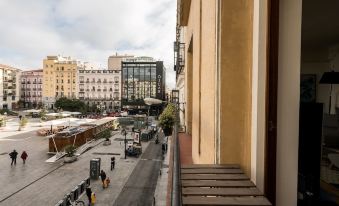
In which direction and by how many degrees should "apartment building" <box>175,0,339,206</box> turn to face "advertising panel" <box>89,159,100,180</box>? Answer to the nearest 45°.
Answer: approximately 45° to its right

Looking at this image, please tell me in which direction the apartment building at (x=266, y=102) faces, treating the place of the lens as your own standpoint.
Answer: facing to the left of the viewer
